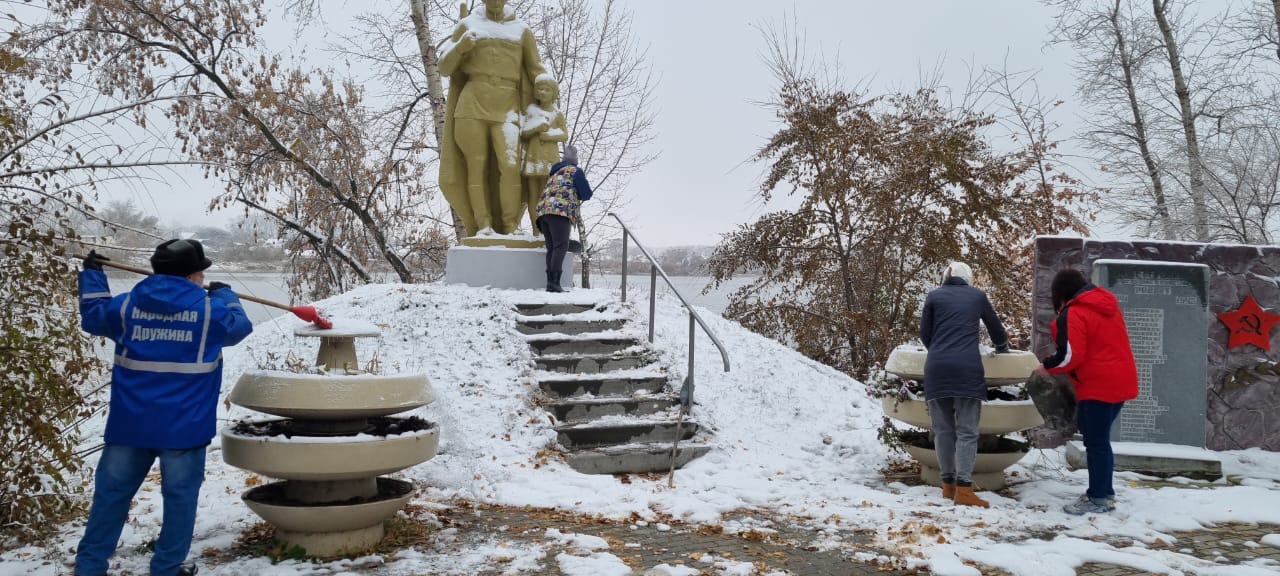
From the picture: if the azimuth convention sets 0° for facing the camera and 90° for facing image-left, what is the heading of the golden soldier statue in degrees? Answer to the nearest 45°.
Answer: approximately 0°

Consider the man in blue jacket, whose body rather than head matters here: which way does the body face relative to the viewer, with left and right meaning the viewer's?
facing away from the viewer and to the right of the viewer

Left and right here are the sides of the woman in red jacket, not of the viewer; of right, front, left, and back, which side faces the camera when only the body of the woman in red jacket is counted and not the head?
left

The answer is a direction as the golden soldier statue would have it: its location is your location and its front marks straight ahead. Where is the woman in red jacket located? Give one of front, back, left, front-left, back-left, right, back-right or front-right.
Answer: front-left

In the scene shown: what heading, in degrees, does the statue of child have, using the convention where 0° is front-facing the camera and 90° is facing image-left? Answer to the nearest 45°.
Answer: approximately 0°

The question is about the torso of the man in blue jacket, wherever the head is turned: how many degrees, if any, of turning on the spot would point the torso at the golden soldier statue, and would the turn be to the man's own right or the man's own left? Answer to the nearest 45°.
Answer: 0° — they already face it

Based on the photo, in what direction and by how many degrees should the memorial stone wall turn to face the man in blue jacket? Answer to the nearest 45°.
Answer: approximately 45° to its right

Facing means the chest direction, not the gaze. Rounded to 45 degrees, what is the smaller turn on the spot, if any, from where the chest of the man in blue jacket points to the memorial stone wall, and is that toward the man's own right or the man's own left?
approximately 45° to the man's own right

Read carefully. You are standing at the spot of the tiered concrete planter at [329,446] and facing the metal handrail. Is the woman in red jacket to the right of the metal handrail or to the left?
right

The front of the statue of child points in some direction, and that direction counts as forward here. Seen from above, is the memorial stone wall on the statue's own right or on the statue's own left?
on the statue's own left

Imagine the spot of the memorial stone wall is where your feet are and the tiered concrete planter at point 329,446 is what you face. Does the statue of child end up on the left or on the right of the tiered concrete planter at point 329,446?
right
